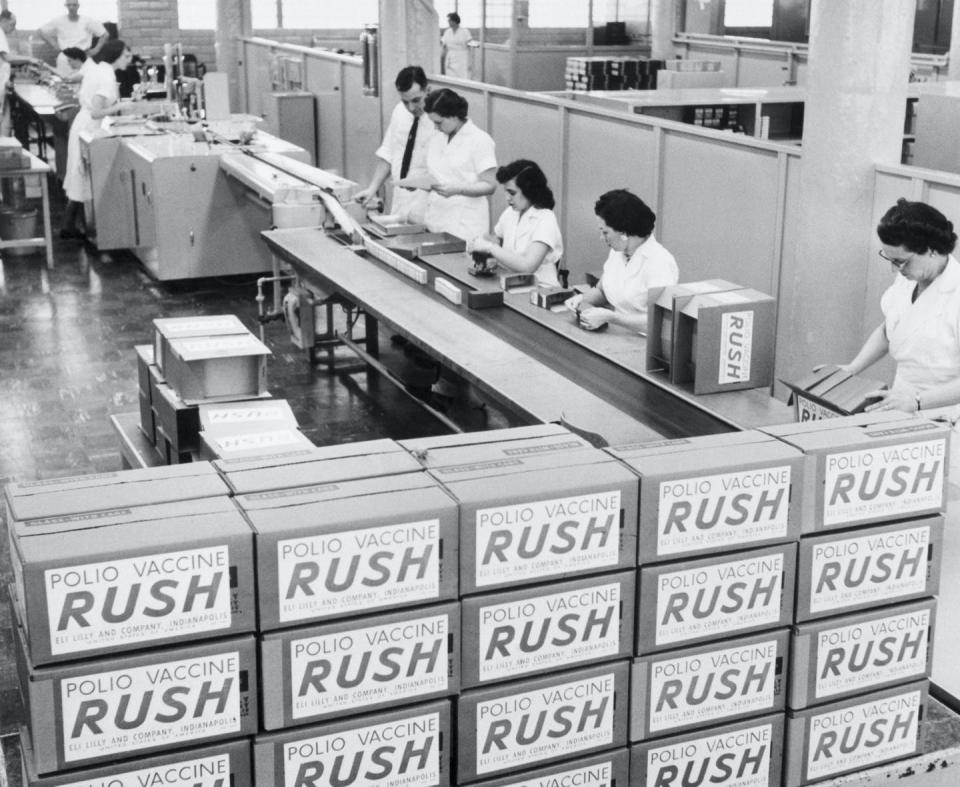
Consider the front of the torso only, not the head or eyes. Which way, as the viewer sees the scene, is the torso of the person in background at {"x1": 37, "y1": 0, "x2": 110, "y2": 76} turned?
toward the camera

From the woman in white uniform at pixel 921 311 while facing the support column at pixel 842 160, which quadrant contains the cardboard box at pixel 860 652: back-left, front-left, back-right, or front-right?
back-left

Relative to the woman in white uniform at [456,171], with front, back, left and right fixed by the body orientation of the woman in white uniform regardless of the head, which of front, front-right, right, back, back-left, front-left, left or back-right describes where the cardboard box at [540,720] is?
front-left

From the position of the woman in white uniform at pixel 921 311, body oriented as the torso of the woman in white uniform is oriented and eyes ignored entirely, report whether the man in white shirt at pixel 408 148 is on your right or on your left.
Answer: on your right

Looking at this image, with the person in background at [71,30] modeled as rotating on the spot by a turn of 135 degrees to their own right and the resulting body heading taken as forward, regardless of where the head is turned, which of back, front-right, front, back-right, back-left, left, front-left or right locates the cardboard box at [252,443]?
back-left

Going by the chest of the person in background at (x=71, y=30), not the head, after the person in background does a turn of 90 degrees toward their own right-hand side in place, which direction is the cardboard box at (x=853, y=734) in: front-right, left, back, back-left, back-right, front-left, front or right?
left

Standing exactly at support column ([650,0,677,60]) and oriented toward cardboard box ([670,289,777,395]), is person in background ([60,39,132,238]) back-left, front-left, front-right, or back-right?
front-right

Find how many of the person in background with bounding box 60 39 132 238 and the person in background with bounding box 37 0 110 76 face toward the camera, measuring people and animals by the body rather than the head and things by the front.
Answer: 1

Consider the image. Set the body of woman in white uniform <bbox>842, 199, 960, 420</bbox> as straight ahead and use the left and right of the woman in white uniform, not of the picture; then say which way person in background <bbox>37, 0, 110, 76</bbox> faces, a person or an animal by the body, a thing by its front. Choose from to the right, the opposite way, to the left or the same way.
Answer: to the left

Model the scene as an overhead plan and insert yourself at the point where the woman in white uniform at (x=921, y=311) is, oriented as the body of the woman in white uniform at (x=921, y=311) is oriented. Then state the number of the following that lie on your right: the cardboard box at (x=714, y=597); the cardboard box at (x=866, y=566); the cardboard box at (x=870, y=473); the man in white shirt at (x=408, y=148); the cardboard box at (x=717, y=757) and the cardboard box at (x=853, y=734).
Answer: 1

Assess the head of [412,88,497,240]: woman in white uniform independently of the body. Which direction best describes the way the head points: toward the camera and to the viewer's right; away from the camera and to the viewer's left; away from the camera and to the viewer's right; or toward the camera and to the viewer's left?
toward the camera and to the viewer's left

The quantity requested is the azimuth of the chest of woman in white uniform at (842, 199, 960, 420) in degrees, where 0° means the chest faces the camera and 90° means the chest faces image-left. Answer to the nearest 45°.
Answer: approximately 45°

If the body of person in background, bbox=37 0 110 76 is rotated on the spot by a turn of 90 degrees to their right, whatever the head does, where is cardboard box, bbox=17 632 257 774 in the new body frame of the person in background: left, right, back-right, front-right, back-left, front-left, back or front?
left

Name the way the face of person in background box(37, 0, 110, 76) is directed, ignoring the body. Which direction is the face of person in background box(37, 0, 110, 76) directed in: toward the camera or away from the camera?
toward the camera

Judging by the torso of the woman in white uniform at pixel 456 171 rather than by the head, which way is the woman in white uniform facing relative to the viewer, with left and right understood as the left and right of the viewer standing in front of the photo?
facing the viewer and to the left of the viewer

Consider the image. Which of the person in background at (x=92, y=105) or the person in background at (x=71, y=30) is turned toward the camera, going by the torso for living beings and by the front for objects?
the person in background at (x=71, y=30)

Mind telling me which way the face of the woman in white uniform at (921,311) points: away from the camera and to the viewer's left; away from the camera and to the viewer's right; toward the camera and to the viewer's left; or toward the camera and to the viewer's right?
toward the camera and to the viewer's left
